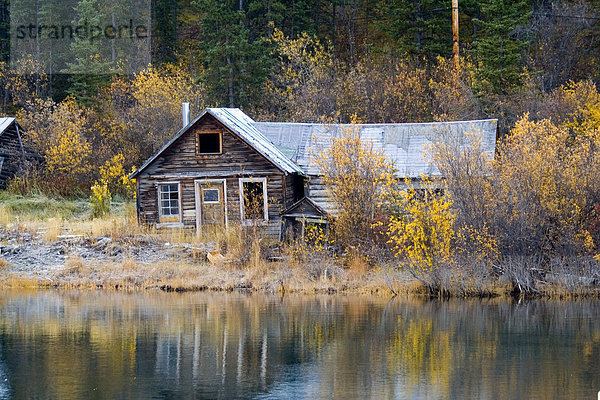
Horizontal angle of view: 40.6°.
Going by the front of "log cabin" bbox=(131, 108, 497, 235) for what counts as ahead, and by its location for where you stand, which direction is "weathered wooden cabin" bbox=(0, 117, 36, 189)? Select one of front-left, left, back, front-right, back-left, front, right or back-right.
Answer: back-right

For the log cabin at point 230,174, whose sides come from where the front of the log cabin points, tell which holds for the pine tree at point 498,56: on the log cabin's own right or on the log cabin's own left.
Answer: on the log cabin's own left

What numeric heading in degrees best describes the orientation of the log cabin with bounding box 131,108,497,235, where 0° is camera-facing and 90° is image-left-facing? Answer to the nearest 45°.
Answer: approximately 0°

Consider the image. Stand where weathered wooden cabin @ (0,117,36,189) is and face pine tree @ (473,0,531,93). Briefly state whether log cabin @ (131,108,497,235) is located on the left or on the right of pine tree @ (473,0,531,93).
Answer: right
